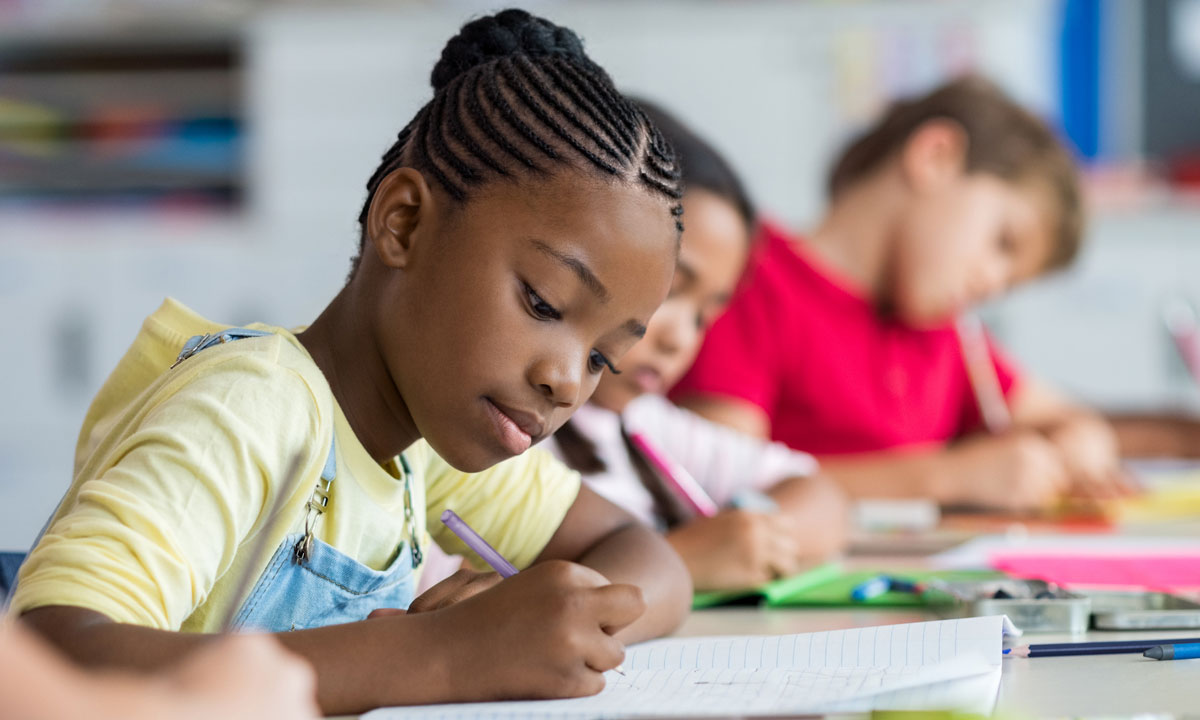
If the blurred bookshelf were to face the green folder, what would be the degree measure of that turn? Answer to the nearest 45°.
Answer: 0° — it already faces it

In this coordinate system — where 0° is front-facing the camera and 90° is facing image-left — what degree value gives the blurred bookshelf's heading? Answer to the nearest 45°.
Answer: approximately 0°

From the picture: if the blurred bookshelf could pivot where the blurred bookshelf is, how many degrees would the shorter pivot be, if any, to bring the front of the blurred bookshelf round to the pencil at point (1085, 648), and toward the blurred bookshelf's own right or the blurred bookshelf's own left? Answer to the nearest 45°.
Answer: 0° — it already faces it

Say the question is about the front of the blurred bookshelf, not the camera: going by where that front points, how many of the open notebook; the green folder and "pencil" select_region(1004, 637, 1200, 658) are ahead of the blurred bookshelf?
3

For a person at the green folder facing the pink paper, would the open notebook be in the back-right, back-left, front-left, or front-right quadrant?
back-right

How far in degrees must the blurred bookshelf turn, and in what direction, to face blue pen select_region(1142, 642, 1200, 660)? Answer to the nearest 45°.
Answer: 0° — it already faces it
